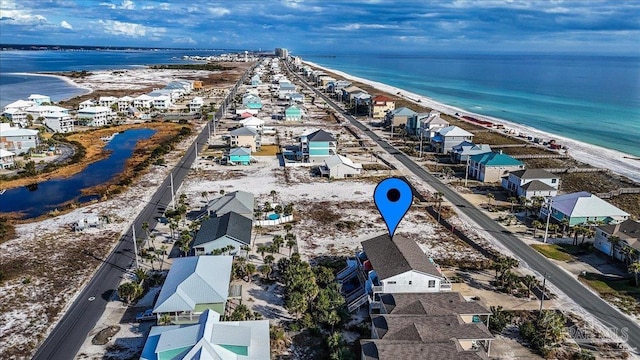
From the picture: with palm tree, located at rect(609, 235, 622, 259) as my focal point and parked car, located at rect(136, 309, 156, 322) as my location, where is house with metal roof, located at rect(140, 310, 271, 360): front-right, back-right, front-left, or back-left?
front-right

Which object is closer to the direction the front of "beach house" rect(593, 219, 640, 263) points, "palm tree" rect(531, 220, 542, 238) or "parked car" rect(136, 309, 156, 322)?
the parked car

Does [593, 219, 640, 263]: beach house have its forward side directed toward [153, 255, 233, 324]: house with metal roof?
yes

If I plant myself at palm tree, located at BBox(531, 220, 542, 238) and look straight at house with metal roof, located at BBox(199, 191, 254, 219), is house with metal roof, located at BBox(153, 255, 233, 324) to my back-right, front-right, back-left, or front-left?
front-left

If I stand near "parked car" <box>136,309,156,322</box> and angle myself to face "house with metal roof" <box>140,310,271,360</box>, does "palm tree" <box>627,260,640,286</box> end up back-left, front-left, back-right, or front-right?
front-left

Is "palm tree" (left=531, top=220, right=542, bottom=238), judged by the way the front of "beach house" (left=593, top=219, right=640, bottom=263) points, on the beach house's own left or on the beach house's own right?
on the beach house's own right

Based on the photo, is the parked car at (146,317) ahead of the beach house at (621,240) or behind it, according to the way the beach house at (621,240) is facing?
ahead

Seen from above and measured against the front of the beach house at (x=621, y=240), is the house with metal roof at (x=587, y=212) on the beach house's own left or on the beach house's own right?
on the beach house's own right

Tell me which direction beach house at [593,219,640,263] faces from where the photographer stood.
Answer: facing the viewer and to the left of the viewer

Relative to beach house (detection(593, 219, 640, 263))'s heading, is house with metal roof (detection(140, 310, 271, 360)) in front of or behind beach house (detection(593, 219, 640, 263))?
in front

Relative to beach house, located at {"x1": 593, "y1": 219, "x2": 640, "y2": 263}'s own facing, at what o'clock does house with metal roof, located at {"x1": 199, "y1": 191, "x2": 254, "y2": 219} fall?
The house with metal roof is roughly at 1 o'clock from the beach house.

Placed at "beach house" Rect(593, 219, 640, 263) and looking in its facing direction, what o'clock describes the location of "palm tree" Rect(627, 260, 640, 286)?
The palm tree is roughly at 10 o'clock from the beach house.
